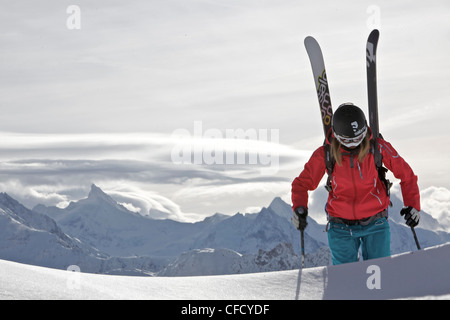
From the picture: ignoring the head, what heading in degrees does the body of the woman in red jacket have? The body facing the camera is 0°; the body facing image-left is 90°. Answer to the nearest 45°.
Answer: approximately 0°
